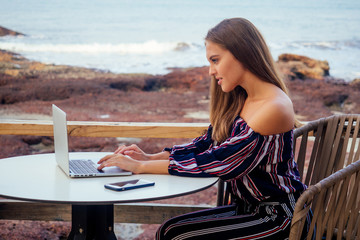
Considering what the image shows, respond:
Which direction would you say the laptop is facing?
to the viewer's right

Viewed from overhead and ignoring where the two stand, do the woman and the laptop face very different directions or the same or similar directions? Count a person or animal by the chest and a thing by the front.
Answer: very different directions

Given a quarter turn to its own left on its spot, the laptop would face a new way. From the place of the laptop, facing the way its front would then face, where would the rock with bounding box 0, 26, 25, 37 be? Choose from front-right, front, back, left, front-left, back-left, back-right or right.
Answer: front

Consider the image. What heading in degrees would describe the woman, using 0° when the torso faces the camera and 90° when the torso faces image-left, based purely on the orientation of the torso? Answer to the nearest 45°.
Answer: approximately 90°

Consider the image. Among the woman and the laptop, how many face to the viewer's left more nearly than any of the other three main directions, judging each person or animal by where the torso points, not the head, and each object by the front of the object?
1

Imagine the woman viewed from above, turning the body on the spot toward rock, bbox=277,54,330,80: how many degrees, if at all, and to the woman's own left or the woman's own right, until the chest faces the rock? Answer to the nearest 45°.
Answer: approximately 90° to the woman's own right

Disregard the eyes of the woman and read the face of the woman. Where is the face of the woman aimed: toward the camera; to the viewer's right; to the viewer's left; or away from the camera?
to the viewer's left

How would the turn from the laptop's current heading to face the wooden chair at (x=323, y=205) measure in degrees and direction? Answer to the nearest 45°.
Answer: approximately 45° to its right

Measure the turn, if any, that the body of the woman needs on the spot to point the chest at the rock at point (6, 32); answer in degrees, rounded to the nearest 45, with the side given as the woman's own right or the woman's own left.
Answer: approximately 45° to the woman's own right
